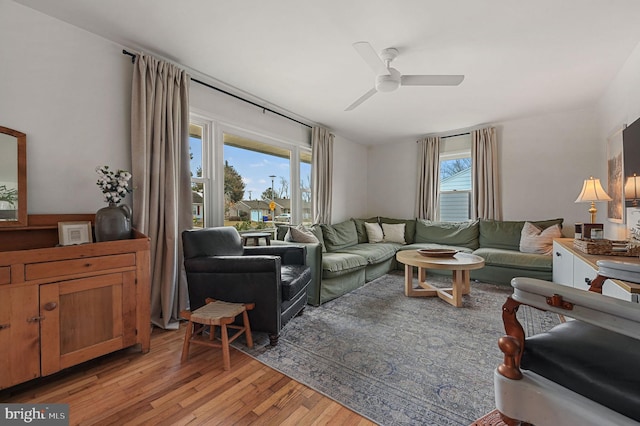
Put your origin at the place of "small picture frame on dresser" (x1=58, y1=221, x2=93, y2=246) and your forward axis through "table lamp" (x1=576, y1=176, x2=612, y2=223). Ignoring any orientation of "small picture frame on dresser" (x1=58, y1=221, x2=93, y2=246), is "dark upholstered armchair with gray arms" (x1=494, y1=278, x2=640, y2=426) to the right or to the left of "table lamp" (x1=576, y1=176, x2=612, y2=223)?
right

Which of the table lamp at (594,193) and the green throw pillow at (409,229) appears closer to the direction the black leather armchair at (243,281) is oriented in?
the table lamp

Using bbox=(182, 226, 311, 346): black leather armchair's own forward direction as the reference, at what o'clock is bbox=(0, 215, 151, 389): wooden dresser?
The wooden dresser is roughly at 4 o'clock from the black leather armchair.

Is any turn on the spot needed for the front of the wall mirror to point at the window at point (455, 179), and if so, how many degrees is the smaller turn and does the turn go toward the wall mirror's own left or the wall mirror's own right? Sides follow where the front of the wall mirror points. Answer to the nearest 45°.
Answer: approximately 90° to the wall mirror's own left

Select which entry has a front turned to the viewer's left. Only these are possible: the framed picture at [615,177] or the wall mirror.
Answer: the framed picture

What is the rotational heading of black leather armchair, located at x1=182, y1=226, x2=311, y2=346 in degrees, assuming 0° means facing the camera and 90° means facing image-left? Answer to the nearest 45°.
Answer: approximately 315°

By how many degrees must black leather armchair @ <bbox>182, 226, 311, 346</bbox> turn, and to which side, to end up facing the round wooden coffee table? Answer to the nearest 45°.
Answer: approximately 45° to its left

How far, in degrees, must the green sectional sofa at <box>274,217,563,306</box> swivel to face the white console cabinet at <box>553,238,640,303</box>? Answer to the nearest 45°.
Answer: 0° — it already faces it

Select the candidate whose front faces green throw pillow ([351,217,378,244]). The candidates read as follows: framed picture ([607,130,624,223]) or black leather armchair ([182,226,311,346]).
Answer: the framed picture

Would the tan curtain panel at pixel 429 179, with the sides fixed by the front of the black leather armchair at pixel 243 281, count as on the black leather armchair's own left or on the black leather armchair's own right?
on the black leather armchair's own left
